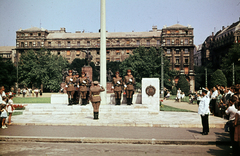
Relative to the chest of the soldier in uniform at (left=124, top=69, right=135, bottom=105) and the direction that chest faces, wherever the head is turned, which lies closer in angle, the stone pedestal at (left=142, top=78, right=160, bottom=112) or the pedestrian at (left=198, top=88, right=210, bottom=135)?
the pedestrian

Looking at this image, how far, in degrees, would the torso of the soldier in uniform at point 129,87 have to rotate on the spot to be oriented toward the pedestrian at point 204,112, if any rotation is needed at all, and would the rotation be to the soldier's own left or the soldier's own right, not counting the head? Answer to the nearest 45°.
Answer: approximately 45° to the soldier's own left

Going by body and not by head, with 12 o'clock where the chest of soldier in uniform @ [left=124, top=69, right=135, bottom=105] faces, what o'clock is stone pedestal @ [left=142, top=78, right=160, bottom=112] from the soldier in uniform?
The stone pedestal is roughly at 10 o'clock from the soldier in uniform.

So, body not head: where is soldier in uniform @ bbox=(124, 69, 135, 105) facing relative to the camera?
toward the camera
